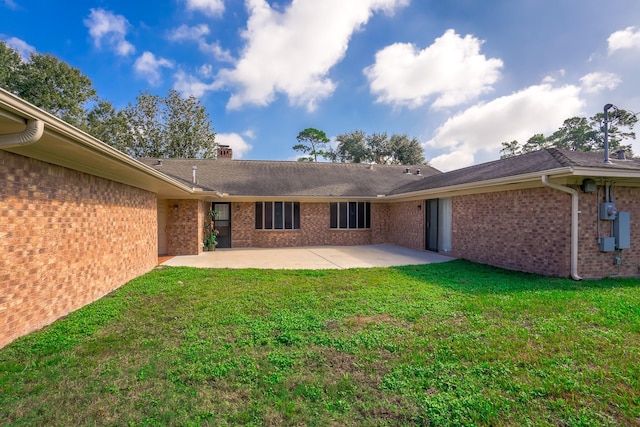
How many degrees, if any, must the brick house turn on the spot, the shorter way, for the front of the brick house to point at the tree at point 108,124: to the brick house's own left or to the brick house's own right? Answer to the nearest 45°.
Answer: approximately 135° to the brick house's own right

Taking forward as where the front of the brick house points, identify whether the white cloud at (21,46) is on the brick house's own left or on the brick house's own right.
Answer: on the brick house's own left

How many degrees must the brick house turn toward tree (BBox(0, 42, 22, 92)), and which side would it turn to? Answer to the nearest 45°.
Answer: approximately 135° to its right

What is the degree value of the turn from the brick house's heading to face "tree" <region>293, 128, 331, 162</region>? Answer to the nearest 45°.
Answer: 0° — it already faces it

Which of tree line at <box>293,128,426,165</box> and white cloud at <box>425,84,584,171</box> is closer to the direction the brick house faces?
the tree line

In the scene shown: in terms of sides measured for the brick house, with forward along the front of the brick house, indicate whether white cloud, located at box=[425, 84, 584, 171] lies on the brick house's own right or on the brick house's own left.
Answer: on the brick house's own right

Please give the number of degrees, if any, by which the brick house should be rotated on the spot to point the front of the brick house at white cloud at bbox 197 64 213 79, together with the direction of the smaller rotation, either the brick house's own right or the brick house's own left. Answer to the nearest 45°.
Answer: approximately 45° to the brick house's own left

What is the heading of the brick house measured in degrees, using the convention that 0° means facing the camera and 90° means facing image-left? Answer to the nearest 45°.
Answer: approximately 180°

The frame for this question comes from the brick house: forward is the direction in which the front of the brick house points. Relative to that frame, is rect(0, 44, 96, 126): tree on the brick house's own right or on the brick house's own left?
on the brick house's own left

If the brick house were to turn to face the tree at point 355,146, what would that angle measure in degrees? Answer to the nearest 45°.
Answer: approximately 180°

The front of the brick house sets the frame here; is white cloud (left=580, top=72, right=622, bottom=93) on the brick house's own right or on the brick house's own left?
on the brick house's own right

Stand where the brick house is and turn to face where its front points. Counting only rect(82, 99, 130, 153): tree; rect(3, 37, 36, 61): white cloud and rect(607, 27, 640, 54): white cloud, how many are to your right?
1
